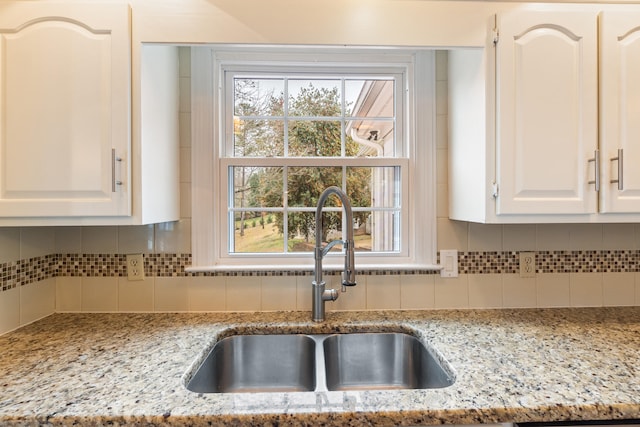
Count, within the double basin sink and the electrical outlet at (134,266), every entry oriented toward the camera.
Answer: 2

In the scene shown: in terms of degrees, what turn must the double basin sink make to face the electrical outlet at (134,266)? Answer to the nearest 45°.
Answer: approximately 90° to its right

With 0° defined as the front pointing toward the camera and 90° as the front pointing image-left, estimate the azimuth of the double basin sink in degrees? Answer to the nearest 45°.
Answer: approximately 0°

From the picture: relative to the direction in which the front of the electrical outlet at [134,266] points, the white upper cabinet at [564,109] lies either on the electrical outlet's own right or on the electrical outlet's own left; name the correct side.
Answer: on the electrical outlet's own left

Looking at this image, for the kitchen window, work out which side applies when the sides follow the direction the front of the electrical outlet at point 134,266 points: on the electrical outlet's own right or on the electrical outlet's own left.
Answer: on the electrical outlet's own left
